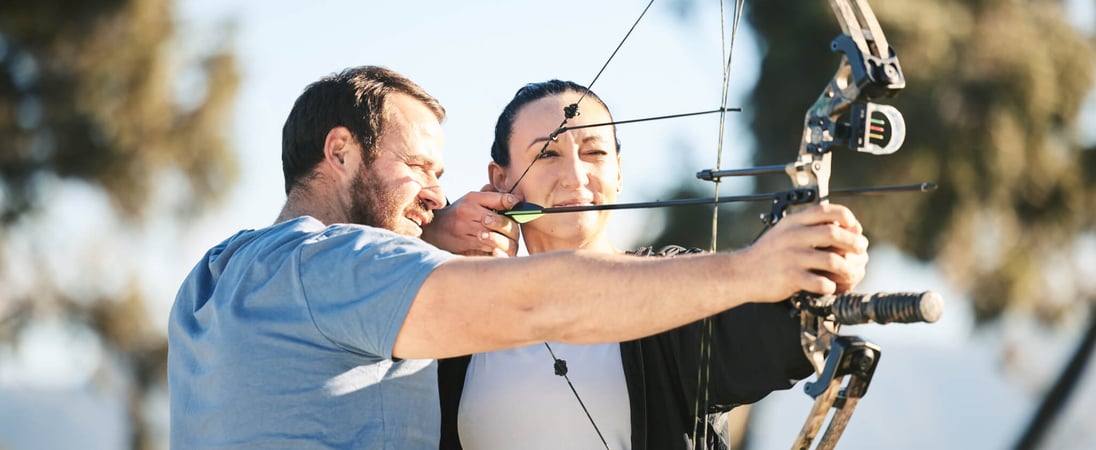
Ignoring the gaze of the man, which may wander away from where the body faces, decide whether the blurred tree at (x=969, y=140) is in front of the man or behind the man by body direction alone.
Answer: in front

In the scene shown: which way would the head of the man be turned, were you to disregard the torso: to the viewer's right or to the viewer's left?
to the viewer's right

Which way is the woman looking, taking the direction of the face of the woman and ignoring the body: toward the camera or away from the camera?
toward the camera

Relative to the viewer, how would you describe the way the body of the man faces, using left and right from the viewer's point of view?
facing away from the viewer and to the right of the viewer
